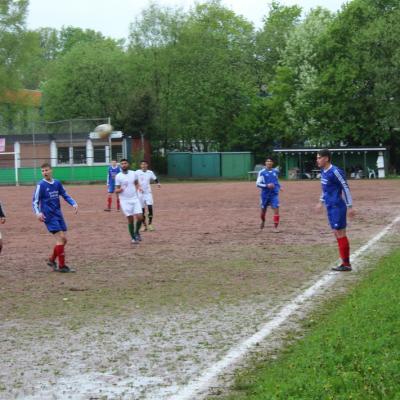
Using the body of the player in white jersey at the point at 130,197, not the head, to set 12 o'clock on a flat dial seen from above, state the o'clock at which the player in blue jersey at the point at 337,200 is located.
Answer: The player in blue jersey is roughly at 11 o'clock from the player in white jersey.

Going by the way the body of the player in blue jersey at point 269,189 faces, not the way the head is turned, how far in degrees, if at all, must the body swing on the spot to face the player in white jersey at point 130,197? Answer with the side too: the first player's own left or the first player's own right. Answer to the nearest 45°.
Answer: approximately 45° to the first player's own right

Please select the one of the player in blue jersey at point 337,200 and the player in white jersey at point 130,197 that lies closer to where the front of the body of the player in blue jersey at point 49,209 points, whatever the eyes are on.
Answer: the player in blue jersey

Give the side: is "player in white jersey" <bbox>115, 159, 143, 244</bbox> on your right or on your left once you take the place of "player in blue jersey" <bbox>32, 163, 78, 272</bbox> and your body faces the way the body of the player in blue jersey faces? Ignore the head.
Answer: on your left

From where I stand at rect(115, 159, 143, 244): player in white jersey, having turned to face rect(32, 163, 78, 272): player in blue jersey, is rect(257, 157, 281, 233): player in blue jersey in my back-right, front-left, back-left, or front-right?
back-left

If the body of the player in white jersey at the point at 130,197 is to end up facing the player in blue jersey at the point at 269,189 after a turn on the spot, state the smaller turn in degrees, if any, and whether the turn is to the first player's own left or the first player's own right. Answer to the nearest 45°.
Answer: approximately 135° to the first player's own left

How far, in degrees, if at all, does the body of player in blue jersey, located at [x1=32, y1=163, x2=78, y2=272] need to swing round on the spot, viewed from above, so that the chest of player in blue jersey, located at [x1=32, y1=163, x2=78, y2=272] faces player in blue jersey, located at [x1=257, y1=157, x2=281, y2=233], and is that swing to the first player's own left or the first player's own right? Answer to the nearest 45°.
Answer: approximately 90° to the first player's own left

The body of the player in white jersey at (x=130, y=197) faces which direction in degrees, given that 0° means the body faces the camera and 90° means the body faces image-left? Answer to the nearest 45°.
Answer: approximately 0°

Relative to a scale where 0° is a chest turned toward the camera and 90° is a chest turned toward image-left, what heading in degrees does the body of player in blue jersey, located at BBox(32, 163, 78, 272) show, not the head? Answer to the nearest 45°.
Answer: approximately 315°

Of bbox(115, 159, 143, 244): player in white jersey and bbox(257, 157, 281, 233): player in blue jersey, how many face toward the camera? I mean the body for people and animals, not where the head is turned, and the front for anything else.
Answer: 2

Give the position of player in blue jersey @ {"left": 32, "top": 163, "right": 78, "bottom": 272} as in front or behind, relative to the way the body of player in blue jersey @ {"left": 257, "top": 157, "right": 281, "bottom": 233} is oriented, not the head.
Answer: in front

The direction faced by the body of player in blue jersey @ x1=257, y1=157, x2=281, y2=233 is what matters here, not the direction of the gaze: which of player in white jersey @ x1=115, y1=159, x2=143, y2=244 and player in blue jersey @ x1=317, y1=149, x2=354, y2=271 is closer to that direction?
the player in blue jersey

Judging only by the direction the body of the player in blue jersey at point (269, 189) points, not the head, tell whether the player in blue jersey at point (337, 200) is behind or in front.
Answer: in front
